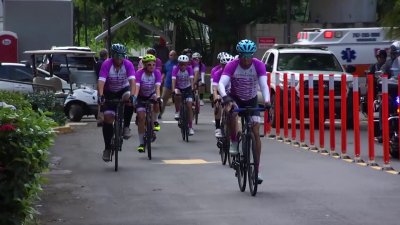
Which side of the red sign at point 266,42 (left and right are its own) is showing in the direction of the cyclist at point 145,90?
front

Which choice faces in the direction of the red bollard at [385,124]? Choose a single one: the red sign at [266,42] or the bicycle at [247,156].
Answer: the red sign

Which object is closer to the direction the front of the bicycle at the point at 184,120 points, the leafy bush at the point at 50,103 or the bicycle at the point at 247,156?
the bicycle

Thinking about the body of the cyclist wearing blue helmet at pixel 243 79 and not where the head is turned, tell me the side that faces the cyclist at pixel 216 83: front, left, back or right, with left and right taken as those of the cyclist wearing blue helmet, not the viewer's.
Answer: back

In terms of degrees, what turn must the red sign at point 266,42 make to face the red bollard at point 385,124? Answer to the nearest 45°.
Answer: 0° — it already faces it

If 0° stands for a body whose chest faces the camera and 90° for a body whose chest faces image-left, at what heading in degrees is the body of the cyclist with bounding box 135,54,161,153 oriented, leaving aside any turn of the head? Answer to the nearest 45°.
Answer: approximately 0°

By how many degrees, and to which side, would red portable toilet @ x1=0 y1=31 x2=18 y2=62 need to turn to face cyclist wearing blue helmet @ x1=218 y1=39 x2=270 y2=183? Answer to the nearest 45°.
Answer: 0° — it already faces them

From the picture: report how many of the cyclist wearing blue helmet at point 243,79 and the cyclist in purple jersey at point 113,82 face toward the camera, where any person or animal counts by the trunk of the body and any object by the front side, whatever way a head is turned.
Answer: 2

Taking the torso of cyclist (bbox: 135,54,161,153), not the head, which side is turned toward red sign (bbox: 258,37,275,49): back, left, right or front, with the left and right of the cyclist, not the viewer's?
back

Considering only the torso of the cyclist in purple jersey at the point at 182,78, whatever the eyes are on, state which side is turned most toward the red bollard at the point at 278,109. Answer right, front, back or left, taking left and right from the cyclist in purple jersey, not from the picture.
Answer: left

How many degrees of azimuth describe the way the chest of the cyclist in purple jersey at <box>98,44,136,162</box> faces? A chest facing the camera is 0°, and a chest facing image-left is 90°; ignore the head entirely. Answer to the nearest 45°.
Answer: approximately 0°

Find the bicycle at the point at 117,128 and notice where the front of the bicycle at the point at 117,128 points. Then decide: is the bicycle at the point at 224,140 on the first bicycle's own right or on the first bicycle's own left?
on the first bicycle's own left
